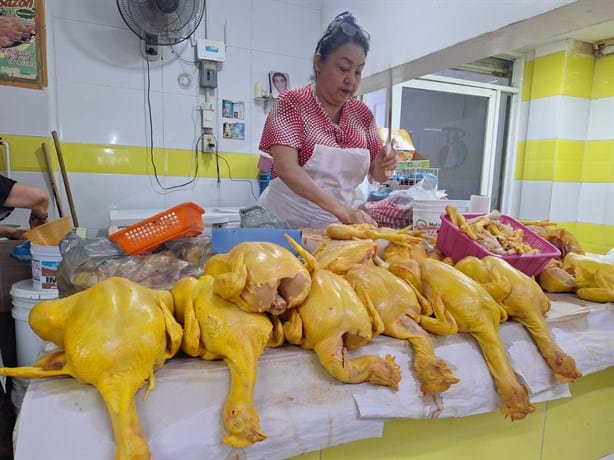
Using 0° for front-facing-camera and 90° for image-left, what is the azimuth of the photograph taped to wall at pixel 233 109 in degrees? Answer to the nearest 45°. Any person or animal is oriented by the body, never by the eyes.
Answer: approximately 0°

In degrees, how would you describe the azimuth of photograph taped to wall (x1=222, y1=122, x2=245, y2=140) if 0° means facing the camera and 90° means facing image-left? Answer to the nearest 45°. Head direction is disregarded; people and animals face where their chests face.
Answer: approximately 0°

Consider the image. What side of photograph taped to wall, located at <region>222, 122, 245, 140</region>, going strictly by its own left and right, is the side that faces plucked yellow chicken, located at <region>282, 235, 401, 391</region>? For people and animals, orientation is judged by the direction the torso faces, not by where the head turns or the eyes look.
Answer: front

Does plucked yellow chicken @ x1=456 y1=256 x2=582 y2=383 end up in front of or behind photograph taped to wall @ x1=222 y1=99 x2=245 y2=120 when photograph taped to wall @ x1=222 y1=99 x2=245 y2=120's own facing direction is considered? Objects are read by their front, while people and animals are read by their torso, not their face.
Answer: in front

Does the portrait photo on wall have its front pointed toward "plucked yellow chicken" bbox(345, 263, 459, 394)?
yes

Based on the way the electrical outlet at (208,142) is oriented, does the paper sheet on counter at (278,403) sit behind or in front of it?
in front

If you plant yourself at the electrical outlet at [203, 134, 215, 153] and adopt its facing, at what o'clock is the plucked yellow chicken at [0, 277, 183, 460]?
The plucked yellow chicken is roughly at 12 o'clock from the electrical outlet.
